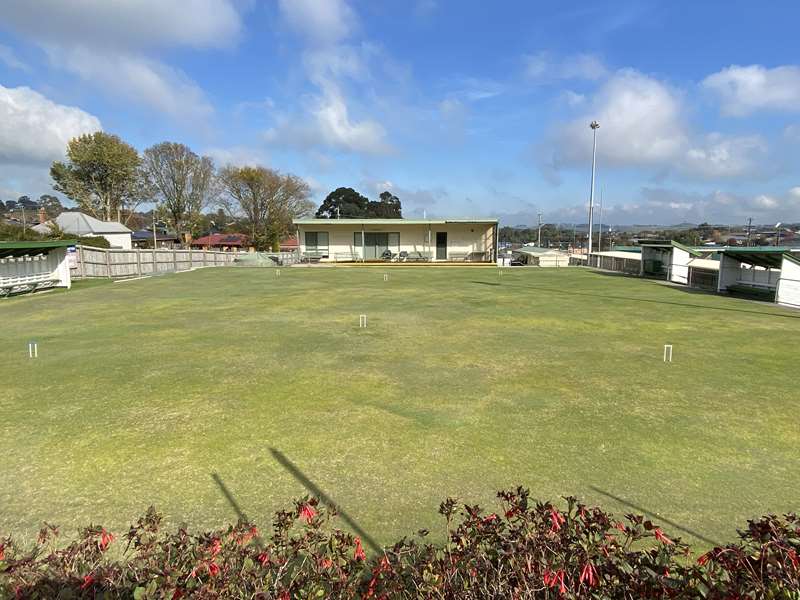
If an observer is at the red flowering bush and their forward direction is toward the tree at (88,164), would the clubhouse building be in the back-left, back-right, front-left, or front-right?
front-right

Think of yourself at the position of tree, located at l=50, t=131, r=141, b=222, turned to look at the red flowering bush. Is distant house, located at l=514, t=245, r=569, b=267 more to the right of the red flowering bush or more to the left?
left

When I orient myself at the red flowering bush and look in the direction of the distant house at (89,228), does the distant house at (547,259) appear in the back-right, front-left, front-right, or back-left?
front-right

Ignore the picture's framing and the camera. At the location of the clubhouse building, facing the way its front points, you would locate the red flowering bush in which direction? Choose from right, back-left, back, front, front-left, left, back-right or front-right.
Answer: front

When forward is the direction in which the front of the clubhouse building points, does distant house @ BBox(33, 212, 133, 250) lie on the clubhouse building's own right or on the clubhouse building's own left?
on the clubhouse building's own right

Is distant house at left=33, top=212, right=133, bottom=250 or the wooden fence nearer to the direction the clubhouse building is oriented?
the wooden fence

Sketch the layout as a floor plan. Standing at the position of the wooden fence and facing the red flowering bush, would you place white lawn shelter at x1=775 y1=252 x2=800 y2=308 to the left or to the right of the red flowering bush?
left

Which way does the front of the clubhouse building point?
toward the camera

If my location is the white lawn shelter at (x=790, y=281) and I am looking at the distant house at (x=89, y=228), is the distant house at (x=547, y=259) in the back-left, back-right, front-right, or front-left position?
front-right

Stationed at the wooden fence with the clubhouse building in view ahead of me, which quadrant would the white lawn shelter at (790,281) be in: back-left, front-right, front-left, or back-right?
front-right

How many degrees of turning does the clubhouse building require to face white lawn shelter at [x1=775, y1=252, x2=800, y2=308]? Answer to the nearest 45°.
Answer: approximately 45° to its left

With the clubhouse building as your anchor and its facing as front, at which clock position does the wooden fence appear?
The wooden fence is roughly at 2 o'clock from the clubhouse building.

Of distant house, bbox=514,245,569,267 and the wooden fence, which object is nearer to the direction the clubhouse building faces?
the wooden fence

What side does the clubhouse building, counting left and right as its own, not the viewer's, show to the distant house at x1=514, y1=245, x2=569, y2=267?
left
